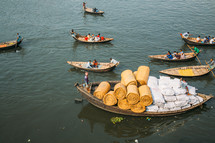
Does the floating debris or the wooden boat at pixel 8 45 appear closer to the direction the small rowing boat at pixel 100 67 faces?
the wooden boat

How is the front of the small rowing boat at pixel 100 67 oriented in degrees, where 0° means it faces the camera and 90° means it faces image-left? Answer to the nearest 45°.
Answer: approximately 90°

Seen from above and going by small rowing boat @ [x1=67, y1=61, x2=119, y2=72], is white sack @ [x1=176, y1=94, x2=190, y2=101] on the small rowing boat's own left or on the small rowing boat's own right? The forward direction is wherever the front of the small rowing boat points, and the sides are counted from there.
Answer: on the small rowing boat's own left

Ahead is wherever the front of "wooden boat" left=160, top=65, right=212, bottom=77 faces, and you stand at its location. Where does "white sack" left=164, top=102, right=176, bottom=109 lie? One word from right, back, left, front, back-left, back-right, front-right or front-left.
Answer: left

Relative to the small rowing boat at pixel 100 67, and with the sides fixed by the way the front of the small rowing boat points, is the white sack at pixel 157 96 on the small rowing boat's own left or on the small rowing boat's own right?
on the small rowing boat's own left

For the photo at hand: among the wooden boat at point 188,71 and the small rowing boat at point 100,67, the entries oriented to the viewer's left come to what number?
2

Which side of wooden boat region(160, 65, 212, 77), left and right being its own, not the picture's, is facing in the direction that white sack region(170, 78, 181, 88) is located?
left

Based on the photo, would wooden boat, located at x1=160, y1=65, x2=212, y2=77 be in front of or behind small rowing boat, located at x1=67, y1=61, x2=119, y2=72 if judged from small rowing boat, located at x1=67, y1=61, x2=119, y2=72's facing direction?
behind

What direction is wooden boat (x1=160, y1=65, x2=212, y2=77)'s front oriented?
to the viewer's left
